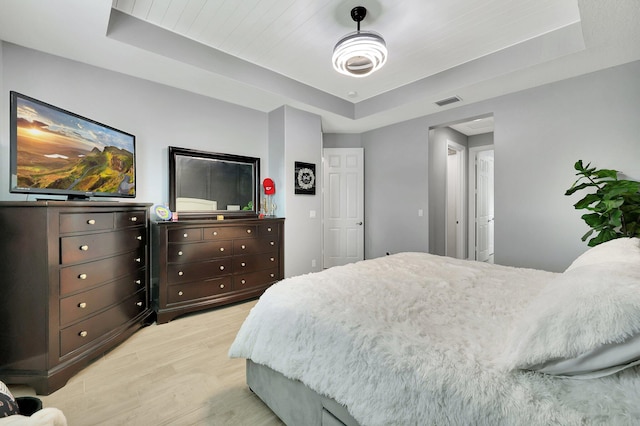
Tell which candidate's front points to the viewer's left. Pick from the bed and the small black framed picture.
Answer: the bed

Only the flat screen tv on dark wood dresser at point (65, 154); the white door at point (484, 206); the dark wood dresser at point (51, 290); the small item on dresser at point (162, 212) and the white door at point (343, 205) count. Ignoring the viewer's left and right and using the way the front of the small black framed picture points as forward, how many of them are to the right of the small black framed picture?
3

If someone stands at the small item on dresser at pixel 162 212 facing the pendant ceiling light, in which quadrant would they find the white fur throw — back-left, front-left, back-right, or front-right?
front-right

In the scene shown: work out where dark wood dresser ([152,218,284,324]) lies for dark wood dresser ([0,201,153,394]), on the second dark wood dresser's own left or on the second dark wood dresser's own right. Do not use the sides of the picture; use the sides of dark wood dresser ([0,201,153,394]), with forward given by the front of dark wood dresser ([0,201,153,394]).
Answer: on the second dark wood dresser's own left

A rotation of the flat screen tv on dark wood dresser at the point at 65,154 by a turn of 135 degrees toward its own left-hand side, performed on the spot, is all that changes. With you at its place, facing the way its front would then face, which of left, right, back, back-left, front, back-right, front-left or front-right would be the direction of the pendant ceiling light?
back-right

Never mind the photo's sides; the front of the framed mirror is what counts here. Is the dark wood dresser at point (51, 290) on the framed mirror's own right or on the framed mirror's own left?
on the framed mirror's own right

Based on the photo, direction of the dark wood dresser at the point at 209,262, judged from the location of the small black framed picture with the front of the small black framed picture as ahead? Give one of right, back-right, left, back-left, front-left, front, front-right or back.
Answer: right

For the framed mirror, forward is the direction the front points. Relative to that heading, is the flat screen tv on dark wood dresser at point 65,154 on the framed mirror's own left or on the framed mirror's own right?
on the framed mirror's own right

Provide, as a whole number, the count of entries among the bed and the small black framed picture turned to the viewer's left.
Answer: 1

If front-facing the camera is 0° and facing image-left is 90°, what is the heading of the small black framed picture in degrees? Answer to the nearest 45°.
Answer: approximately 315°

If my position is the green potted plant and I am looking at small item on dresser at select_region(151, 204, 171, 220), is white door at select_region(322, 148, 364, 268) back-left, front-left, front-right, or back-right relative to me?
front-right

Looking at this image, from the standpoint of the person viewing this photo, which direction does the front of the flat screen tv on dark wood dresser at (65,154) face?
facing the viewer and to the right of the viewer

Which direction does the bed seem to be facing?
to the viewer's left

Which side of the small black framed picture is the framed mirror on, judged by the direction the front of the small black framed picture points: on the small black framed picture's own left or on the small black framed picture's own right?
on the small black framed picture's own right

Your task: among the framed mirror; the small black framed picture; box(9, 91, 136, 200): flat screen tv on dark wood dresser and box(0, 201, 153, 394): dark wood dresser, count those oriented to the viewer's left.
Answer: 0
